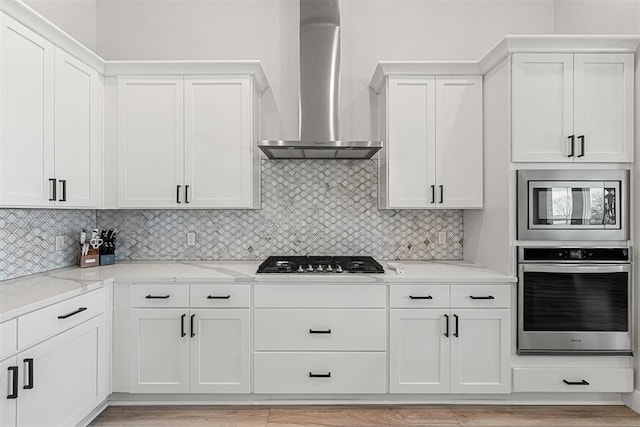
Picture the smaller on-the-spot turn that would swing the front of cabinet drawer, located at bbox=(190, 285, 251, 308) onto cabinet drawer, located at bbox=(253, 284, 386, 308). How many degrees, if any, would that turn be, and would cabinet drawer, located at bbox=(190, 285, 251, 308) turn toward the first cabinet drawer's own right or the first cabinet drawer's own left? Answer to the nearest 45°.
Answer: approximately 90° to the first cabinet drawer's own left

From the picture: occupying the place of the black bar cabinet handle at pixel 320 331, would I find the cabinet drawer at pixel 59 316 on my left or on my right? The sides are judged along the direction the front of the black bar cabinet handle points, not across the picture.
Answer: on my right

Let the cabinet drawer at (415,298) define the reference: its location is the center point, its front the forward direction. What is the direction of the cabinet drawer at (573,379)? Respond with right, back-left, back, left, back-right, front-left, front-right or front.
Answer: left

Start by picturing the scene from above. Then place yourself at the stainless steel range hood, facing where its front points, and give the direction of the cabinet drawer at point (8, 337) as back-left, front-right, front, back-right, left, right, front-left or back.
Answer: front-right

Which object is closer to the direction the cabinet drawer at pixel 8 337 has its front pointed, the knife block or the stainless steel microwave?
the stainless steel microwave

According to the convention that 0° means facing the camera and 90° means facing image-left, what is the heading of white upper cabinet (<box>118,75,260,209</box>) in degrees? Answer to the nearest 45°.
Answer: approximately 0°

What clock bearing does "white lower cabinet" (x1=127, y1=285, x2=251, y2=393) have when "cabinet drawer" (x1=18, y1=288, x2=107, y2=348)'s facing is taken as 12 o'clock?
The white lower cabinet is roughly at 10 o'clock from the cabinet drawer.

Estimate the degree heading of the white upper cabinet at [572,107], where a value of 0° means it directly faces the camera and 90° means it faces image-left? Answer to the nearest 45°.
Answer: approximately 0°

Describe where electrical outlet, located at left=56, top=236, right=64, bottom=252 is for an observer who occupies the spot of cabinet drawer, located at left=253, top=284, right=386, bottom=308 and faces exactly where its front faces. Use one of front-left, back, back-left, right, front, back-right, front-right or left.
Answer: right

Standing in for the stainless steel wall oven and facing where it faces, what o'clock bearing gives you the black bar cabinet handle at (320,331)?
The black bar cabinet handle is roughly at 2 o'clock from the stainless steel wall oven.
